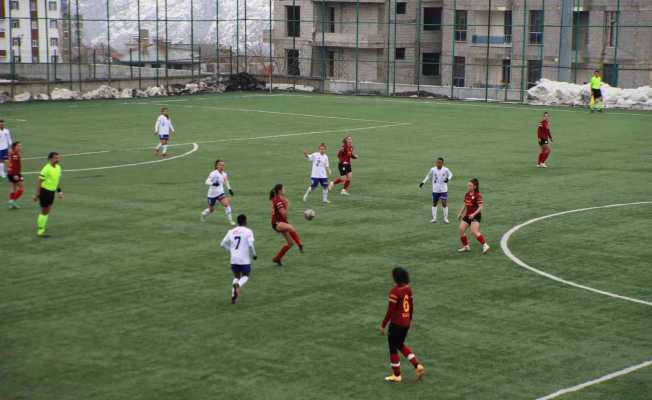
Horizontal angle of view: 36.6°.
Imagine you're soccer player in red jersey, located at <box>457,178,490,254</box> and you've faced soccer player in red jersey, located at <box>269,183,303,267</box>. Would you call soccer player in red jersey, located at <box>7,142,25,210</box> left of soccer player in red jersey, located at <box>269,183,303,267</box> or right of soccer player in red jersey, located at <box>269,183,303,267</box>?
right

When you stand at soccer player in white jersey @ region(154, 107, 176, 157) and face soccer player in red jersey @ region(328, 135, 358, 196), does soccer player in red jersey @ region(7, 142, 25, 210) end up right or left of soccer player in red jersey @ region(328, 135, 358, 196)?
right

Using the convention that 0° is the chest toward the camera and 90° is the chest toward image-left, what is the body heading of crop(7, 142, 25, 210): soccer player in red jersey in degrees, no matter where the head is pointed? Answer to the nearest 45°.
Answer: approximately 270°

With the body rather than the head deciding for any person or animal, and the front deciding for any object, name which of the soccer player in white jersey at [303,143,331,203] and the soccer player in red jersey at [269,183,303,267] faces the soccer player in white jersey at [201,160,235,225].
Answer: the soccer player in white jersey at [303,143,331,203]

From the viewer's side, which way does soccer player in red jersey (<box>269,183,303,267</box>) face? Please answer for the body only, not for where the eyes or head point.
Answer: to the viewer's right

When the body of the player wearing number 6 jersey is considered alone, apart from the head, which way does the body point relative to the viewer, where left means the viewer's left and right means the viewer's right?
facing away from the viewer and to the left of the viewer

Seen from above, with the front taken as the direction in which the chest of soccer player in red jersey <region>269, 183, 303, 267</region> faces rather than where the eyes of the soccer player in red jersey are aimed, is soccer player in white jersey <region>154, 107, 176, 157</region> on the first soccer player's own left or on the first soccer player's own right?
on the first soccer player's own left

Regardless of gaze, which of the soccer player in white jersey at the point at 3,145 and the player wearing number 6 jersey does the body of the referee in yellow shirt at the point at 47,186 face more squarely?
the player wearing number 6 jersey

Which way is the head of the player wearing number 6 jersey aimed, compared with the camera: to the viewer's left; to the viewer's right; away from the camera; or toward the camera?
away from the camera

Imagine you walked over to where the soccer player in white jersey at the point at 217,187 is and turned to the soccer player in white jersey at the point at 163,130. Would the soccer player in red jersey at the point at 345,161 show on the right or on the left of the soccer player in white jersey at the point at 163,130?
right
